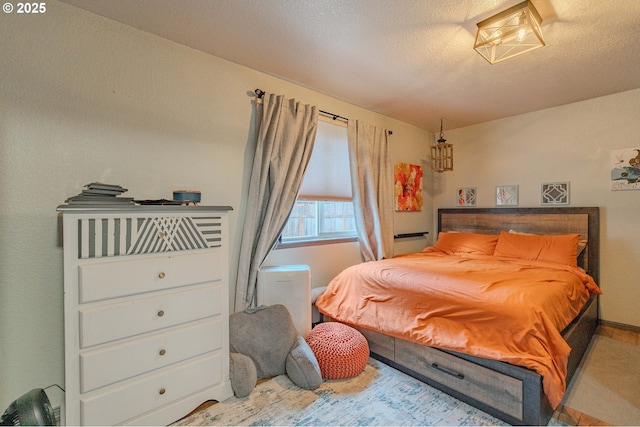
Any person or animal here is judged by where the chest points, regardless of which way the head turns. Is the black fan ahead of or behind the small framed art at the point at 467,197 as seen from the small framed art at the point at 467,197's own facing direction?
ahead

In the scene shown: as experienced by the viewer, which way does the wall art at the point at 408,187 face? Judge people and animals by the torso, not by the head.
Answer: facing the viewer and to the right of the viewer

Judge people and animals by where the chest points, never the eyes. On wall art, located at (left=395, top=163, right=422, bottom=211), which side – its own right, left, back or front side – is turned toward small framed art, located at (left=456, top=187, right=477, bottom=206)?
left

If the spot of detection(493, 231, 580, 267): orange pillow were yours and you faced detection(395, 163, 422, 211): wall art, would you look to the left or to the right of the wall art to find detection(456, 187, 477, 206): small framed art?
right

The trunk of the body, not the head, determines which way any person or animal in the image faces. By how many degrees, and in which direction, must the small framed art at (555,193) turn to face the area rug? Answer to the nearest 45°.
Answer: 0° — it already faces it

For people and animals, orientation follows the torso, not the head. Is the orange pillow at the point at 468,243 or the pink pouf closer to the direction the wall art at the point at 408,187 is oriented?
the orange pillow

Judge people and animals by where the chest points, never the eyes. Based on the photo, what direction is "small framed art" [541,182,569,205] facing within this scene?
toward the camera

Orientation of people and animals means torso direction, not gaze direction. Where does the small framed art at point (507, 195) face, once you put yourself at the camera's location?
facing the viewer

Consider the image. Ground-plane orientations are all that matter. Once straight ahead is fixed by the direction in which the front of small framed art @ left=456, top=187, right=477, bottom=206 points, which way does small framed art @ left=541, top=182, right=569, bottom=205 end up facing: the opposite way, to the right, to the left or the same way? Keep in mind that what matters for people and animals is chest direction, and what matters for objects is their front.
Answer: the same way

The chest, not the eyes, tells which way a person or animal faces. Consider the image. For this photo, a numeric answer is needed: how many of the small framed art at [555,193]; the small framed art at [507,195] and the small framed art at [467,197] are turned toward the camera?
3

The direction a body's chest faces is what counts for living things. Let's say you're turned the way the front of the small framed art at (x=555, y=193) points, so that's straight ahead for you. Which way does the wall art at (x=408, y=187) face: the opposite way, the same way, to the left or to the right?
to the left

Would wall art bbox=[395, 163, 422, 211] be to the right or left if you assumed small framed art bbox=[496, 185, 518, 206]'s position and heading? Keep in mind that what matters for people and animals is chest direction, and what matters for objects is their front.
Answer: on its right

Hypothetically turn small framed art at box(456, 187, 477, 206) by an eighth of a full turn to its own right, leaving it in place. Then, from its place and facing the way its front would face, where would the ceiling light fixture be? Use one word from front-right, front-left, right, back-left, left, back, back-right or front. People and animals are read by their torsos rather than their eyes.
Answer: front-left

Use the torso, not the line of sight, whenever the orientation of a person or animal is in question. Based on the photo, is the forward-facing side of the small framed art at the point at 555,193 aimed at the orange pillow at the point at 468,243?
no

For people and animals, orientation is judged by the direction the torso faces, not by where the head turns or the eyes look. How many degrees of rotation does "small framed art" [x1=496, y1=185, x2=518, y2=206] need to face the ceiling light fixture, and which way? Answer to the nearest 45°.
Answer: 0° — it already faces it

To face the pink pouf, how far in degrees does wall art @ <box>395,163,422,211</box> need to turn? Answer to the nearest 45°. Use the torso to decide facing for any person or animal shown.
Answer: approximately 45° to its right
